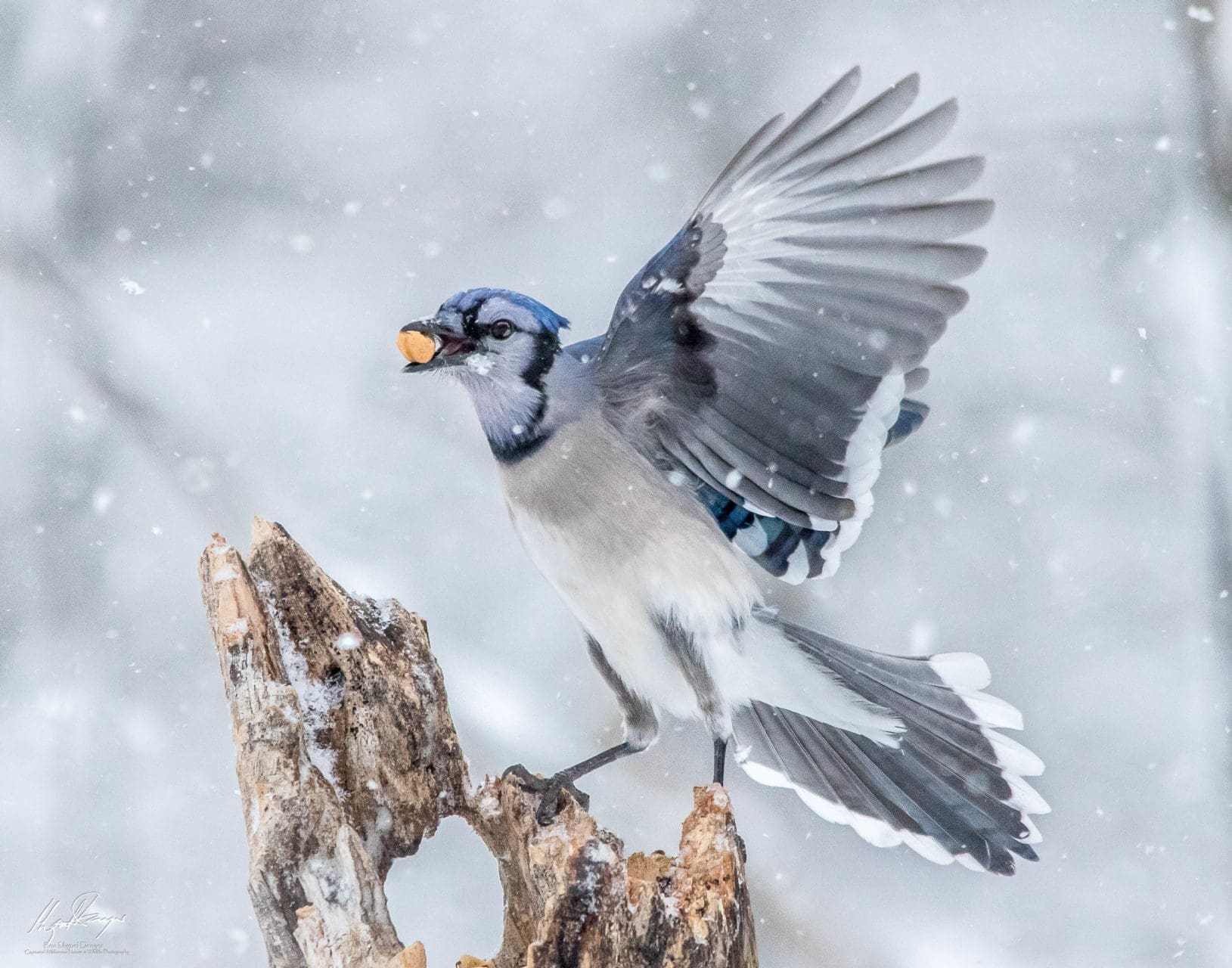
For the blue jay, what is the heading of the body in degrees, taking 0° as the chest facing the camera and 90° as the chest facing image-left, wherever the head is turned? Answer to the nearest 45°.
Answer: approximately 90°
